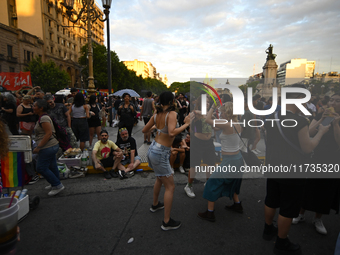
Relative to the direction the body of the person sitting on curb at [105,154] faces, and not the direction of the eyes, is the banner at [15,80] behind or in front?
behind

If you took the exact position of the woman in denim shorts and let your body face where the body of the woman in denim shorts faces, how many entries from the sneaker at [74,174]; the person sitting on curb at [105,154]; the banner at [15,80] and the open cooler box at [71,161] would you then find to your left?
4

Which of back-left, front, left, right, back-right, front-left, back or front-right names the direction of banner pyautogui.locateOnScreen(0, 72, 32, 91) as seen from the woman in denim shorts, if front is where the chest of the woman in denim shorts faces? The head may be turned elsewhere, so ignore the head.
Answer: left

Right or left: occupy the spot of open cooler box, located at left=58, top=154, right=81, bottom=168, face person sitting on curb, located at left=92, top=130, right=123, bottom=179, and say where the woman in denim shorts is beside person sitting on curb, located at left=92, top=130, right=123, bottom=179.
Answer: right

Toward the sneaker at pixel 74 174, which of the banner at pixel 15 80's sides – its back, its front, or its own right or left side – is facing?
front

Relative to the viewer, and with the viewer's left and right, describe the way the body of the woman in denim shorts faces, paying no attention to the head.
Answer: facing away from the viewer and to the right of the viewer

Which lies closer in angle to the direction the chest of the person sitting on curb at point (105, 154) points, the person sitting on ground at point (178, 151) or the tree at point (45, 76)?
the person sitting on ground

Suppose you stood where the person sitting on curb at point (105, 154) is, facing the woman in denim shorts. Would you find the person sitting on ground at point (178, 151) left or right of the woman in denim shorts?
left

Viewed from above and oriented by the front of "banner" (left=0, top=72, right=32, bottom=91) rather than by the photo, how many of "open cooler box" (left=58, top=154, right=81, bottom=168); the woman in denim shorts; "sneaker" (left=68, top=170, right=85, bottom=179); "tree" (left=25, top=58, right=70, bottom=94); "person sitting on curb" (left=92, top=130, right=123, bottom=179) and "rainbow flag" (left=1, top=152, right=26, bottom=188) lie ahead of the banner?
5

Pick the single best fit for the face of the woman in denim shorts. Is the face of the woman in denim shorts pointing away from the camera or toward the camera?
away from the camera

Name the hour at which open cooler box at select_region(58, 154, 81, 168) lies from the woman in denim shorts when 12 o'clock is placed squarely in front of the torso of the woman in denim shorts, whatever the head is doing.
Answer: The open cooler box is roughly at 9 o'clock from the woman in denim shorts.

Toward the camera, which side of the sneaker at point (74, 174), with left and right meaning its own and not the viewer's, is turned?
right

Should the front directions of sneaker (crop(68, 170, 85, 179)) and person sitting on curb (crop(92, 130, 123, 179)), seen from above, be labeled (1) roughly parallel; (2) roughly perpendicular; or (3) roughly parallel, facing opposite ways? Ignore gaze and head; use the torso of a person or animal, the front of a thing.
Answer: roughly perpendicular
